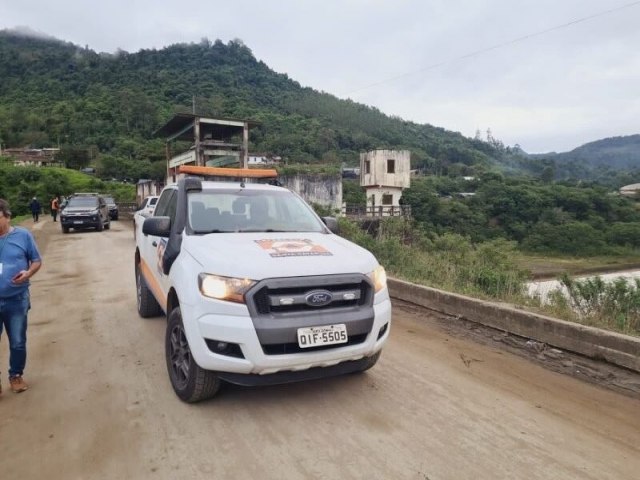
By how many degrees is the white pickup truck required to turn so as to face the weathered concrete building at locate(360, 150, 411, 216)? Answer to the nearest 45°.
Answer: approximately 135° to its left

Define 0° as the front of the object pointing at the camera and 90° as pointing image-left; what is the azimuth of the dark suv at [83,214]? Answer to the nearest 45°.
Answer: approximately 45°

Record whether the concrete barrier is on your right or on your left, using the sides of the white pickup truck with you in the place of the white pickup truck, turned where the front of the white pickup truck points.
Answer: on your left

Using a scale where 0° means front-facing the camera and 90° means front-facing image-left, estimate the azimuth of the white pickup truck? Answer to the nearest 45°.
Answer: approximately 315°

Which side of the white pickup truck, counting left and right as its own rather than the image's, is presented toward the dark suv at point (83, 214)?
back

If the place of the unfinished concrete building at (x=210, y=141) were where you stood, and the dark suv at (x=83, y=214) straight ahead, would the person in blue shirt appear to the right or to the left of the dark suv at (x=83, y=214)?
left

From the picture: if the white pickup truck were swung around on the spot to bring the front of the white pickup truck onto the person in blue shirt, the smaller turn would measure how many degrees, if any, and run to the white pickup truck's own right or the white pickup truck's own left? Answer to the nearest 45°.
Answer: approximately 135° to the white pickup truck's own right

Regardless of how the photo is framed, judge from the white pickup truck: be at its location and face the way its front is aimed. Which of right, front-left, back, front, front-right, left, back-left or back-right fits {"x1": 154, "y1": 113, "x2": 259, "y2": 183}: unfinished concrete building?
back-left

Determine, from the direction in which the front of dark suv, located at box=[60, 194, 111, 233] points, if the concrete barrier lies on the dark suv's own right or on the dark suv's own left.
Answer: on the dark suv's own left

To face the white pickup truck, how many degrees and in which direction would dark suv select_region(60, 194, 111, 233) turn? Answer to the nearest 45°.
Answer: approximately 45° to its left
